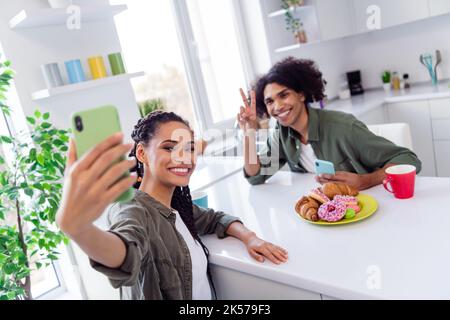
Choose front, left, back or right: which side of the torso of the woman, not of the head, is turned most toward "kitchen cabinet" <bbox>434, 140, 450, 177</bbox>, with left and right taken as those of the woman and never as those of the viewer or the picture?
left

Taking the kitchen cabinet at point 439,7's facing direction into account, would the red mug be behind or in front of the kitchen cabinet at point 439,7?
in front

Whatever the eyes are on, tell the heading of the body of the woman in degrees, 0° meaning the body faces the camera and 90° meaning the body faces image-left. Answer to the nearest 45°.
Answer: approximately 315°

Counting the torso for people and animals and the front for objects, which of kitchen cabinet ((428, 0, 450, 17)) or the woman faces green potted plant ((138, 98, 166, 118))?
the kitchen cabinet

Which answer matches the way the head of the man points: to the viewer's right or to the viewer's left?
to the viewer's left

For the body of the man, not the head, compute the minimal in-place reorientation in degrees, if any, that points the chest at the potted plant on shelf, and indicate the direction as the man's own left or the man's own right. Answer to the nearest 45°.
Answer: approximately 135° to the man's own right

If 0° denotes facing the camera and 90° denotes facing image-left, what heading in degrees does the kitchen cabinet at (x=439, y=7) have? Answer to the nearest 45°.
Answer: approximately 45°

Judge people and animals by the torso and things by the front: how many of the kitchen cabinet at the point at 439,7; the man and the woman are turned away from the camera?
0

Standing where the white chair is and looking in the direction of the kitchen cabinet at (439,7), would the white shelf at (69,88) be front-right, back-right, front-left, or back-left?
back-left

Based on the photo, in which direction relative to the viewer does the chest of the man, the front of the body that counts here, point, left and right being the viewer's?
facing the viewer and to the left of the viewer

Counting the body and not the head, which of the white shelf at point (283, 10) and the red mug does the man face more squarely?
the red mug

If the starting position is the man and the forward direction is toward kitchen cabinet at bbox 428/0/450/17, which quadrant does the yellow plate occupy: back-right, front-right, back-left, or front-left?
back-right

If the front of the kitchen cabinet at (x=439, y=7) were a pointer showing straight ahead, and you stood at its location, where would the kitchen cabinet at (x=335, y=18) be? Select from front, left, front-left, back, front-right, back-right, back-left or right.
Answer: front-right

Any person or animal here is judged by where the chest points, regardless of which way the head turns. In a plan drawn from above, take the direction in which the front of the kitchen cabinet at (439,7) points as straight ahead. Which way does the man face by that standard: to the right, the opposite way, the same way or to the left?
the same way

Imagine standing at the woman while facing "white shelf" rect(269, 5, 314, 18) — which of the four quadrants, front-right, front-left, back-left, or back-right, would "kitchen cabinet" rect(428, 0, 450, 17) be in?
front-right

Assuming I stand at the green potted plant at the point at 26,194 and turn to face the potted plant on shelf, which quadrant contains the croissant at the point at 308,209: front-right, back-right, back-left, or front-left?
front-right
